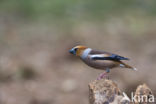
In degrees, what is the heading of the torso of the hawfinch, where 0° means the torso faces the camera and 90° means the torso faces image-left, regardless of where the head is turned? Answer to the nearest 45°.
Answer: approximately 90°
